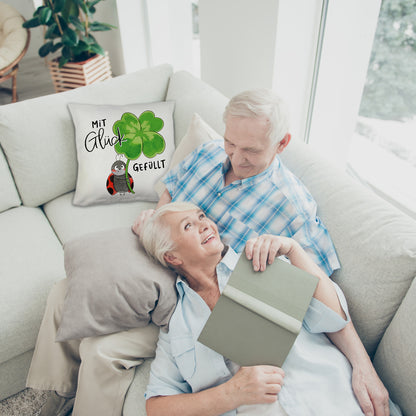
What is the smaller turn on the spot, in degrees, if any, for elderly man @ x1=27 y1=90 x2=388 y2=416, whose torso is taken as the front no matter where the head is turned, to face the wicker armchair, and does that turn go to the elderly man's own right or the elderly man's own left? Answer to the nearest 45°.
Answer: approximately 90° to the elderly man's own right

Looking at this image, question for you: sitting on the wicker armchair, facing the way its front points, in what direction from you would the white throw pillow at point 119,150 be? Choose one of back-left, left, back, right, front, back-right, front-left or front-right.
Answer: front-left

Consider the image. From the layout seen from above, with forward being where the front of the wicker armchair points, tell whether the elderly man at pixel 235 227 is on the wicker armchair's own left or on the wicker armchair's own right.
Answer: on the wicker armchair's own left

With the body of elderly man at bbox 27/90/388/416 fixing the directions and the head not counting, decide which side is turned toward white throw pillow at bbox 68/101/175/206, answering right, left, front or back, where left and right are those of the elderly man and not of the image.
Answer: right

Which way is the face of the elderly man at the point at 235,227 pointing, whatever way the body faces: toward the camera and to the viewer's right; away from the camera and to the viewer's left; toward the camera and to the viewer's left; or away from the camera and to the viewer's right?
toward the camera and to the viewer's left

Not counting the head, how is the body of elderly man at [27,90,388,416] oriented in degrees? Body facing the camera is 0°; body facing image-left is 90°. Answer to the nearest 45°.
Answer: approximately 45°

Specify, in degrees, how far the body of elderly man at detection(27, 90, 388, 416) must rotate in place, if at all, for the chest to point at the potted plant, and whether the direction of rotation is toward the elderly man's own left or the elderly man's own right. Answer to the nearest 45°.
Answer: approximately 90° to the elderly man's own right

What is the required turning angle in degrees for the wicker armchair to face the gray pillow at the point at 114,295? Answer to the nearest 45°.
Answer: approximately 45° to its left
